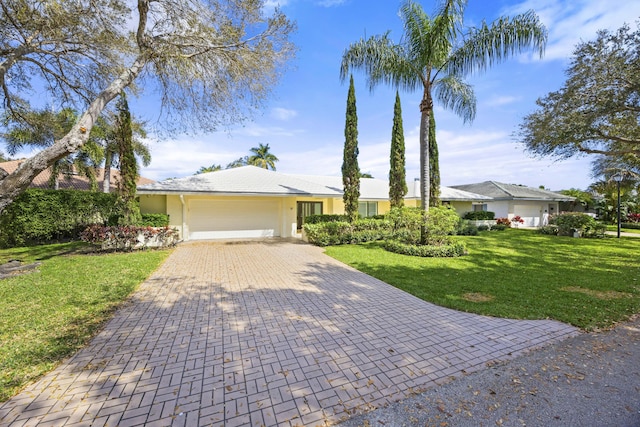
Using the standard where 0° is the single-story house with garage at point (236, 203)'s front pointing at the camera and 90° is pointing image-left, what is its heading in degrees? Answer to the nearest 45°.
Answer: approximately 0°

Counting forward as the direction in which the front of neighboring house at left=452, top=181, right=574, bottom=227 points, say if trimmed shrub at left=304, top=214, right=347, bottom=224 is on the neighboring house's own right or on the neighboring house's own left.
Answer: on the neighboring house's own right

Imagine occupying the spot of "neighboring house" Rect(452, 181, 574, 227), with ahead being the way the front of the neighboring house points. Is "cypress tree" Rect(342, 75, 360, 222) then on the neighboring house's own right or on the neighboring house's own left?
on the neighboring house's own right

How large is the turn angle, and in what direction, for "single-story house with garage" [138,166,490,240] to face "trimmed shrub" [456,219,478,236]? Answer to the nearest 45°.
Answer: approximately 90° to its left

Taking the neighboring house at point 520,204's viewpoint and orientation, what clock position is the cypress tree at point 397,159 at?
The cypress tree is roughly at 2 o'clock from the neighboring house.

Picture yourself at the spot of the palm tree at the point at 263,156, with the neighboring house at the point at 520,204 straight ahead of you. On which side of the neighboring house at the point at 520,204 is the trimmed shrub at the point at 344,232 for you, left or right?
right

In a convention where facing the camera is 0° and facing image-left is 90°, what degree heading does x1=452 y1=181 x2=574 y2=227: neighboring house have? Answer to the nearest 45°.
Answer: approximately 315°

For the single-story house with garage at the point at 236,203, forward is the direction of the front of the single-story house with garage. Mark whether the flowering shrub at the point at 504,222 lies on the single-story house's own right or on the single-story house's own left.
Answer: on the single-story house's own left

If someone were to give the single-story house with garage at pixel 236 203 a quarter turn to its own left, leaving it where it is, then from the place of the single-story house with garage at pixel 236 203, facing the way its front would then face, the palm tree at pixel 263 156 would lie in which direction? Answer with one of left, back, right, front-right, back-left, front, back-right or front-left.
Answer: left
